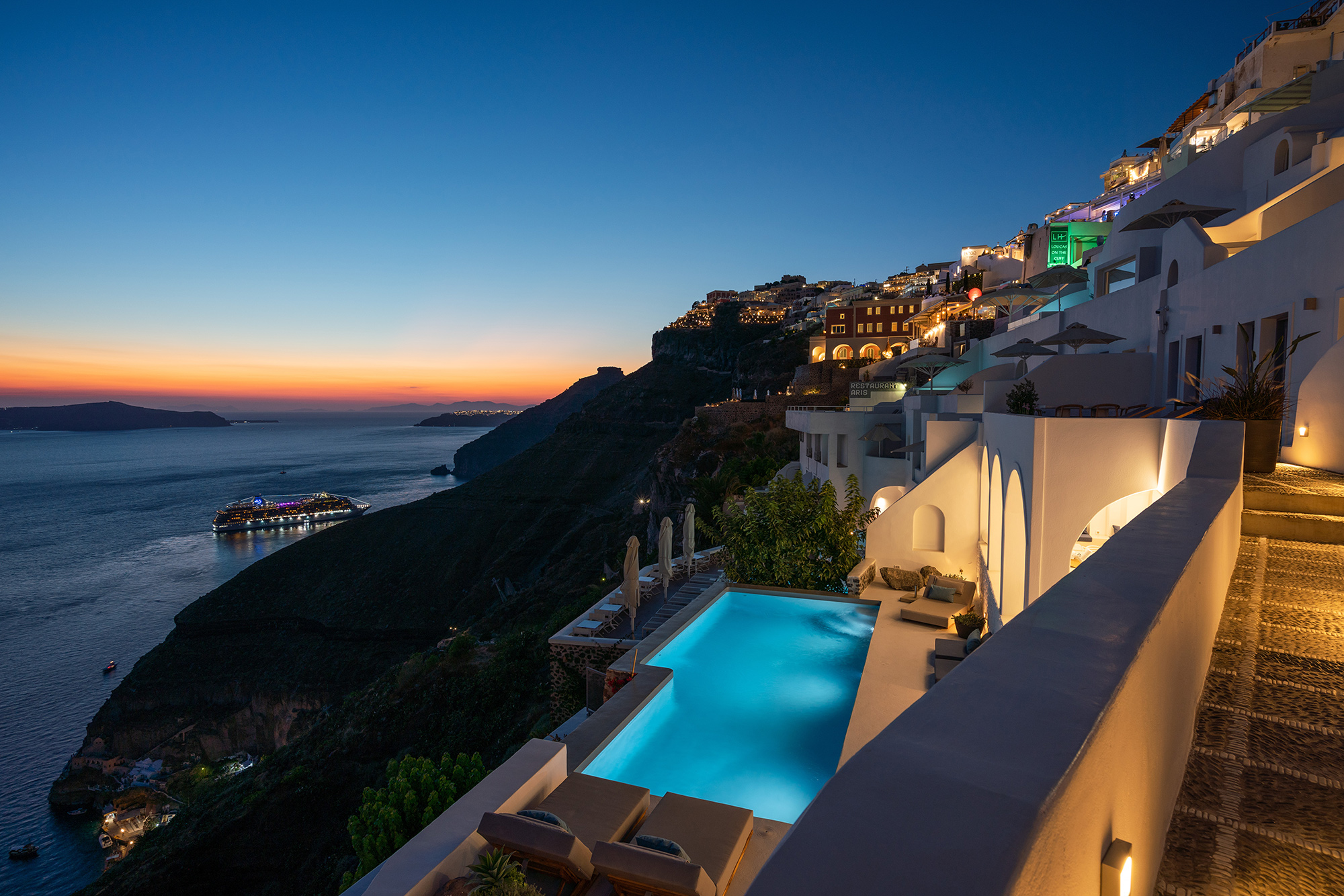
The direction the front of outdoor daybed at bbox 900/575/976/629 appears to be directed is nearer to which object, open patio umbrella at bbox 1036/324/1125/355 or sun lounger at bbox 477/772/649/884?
the sun lounger

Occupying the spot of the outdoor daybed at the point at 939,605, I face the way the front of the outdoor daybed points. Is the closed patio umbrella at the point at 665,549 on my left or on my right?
on my right

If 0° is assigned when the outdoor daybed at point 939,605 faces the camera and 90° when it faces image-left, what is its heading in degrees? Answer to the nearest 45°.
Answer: approximately 45°

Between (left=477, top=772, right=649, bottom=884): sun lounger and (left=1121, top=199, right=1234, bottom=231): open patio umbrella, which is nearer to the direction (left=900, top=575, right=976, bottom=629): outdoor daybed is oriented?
the sun lounger

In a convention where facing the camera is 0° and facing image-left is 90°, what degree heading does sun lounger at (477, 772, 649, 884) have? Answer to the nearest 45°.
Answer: approximately 225°

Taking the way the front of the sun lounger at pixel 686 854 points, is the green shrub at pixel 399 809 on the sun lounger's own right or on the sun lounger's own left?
on the sun lounger's own left

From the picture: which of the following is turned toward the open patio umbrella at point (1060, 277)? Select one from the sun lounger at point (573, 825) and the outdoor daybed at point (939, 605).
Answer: the sun lounger

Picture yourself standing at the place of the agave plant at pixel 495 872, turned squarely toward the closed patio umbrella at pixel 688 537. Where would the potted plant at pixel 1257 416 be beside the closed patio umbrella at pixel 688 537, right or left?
right

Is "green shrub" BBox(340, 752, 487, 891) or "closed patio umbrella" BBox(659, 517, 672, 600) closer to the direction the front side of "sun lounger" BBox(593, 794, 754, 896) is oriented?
the closed patio umbrella

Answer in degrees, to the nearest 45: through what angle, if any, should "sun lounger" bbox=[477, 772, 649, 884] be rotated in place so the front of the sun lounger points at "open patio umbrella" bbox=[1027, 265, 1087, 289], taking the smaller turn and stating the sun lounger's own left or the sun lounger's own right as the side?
0° — it already faces it

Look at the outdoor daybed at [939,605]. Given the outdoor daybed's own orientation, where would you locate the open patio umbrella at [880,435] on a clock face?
The open patio umbrella is roughly at 4 o'clock from the outdoor daybed.
